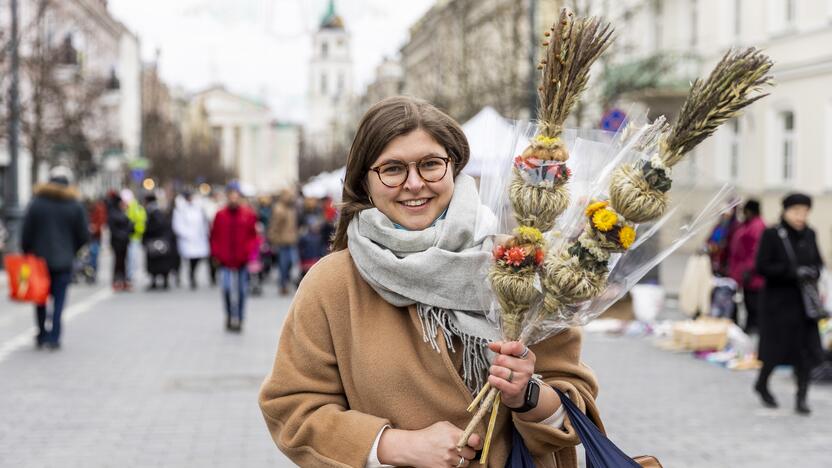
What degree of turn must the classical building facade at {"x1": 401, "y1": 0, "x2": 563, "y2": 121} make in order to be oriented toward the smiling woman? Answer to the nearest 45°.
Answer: approximately 45° to its left

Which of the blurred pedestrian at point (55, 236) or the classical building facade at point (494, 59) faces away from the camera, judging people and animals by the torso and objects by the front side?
the blurred pedestrian

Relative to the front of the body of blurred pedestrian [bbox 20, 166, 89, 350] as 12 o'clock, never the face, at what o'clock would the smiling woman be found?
The smiling woman is roughly at 6 o'clock from the blurred pedestrian.

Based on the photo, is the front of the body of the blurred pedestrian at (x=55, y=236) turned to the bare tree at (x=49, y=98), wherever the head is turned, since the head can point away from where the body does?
yes

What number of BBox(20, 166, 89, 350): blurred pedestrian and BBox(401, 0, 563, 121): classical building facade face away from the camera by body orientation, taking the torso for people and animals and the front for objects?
1

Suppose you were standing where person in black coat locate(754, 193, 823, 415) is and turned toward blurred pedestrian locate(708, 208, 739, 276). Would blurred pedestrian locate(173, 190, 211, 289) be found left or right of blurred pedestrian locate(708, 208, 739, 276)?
left

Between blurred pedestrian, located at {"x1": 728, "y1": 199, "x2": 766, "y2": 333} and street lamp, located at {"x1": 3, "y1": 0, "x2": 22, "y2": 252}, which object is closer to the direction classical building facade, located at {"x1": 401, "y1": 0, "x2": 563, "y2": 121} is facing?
the street lamp

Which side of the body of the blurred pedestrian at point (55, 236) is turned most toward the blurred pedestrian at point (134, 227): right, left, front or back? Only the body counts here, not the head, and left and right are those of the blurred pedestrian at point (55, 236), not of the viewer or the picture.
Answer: front

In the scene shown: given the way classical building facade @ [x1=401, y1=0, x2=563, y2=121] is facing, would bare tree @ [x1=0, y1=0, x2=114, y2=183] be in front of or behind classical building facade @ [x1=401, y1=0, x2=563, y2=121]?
in front

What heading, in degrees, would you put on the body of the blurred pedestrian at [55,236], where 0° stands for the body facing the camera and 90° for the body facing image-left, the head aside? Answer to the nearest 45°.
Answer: approximately 180°

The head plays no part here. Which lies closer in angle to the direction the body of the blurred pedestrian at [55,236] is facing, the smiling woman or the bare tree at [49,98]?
the bare tree

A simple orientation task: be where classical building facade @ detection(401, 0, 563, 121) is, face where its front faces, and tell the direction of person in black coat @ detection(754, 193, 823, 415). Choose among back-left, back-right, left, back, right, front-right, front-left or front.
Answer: front-left
